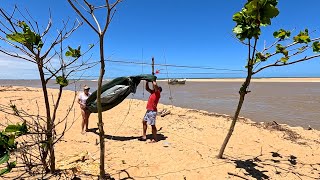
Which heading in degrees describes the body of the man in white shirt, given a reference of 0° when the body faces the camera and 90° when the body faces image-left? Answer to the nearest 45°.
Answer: approximately 315°
